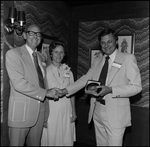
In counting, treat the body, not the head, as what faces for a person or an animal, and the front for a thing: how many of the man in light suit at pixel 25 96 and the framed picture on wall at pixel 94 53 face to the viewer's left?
0

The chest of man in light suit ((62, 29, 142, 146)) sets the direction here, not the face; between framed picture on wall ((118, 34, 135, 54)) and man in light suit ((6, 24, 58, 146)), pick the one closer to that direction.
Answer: the man in light suit

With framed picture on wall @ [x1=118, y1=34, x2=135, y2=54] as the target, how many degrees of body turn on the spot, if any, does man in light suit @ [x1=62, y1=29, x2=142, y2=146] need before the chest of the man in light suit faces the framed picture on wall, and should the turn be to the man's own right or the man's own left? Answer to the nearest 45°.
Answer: approximately 135° to the man's own right

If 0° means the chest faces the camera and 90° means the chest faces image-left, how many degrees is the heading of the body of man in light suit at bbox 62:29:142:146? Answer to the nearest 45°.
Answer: approximately 45°

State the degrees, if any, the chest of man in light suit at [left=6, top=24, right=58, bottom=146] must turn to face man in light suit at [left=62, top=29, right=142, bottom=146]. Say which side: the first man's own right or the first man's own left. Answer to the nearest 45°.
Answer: approximately 45° to the first man's own left

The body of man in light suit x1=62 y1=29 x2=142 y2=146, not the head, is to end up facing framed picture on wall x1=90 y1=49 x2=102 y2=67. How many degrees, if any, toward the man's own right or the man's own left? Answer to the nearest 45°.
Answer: approximately 135° to the man's own right

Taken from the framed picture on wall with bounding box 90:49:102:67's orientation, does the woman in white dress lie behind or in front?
in front

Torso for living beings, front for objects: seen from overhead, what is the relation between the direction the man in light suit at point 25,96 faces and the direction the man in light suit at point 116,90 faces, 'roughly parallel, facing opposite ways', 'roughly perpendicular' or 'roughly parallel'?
roughly perpendicular

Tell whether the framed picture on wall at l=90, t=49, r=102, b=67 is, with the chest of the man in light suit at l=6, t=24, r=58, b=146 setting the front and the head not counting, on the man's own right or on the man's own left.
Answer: on the man's own left

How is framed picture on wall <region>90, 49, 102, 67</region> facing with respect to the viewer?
toward the camera

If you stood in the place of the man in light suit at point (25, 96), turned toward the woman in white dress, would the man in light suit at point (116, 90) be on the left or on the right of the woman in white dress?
right
